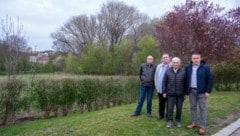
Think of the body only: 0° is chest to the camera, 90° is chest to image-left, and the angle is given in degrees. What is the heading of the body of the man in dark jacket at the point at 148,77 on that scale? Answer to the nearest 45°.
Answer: approximately 0°

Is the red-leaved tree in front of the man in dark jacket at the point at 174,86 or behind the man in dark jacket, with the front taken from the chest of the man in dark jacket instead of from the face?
behind

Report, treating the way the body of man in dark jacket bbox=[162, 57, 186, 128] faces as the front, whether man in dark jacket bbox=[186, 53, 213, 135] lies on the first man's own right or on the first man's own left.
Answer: on the first man's own left

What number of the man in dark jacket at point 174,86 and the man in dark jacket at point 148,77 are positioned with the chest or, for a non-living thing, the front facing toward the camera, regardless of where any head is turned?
2
